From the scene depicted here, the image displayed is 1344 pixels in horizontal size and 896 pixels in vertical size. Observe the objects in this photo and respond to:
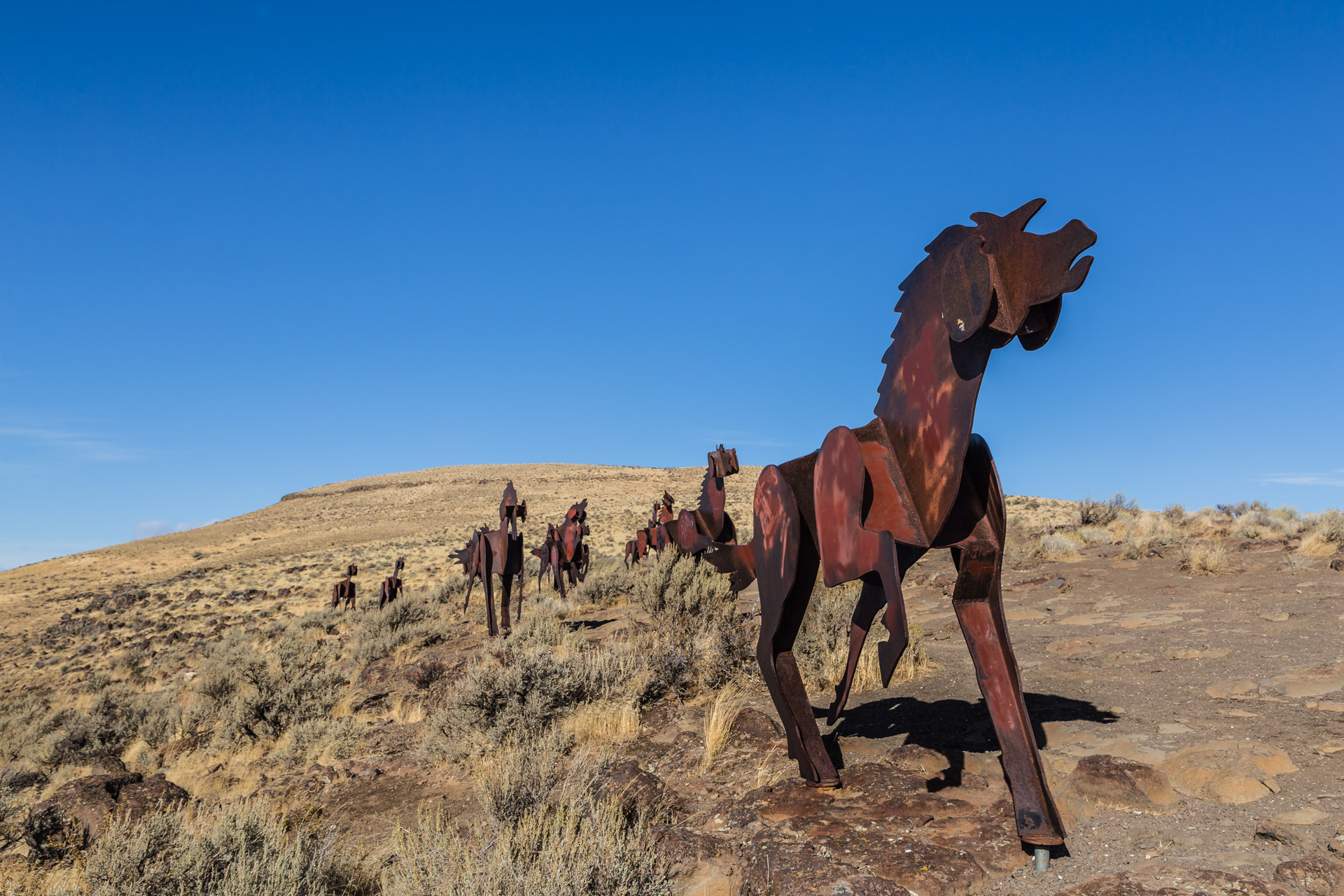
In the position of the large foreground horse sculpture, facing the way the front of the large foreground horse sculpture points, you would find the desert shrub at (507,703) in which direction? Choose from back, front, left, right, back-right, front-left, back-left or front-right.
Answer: back

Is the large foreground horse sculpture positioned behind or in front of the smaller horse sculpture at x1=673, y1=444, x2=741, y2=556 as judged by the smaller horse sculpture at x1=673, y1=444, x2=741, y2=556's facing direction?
in front

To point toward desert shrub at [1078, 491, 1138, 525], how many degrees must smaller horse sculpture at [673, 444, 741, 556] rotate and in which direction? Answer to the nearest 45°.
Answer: approximately 90° to its left

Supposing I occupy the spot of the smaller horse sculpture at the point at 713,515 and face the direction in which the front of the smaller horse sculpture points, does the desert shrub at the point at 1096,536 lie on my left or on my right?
on my left

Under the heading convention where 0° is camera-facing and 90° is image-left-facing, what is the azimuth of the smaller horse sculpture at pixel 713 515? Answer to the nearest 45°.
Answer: approximately 315°

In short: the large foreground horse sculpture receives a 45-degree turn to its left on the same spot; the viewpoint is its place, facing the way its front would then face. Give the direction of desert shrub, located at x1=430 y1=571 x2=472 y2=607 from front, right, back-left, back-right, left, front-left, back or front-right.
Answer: back-left

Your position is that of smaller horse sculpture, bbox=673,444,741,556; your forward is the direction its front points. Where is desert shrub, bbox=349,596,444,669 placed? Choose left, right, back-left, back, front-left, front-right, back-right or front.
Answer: back

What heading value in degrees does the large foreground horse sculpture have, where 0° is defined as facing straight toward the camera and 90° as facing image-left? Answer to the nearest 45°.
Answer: approximately 315°

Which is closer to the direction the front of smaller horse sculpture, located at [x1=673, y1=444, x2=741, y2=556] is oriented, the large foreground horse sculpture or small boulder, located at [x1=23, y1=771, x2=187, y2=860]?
the large foreground horse sculpture

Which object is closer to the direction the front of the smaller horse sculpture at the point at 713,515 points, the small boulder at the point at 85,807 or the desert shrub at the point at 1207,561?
the desert shrub
